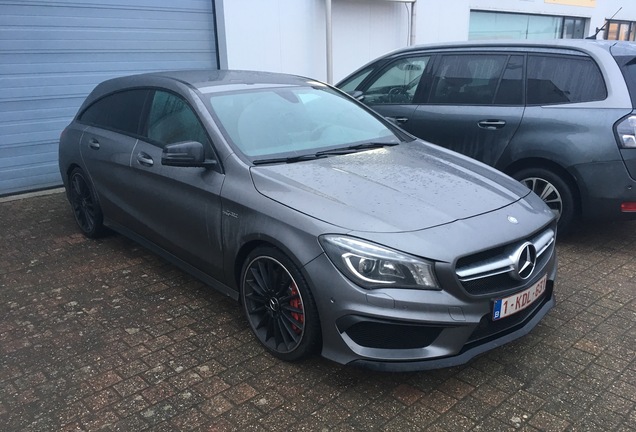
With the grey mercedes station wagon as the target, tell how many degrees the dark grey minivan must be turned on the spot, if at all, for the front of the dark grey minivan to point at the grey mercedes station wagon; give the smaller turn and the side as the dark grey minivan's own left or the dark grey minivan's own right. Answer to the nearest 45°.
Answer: approximately 90° to the dark grey minivan's own left

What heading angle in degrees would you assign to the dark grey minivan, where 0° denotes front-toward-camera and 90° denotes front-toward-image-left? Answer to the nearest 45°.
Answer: approximately 135°

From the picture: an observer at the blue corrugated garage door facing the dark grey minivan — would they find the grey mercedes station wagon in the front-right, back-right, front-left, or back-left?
front-right

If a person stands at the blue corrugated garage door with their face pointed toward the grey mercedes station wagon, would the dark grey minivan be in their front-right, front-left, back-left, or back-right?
front-left

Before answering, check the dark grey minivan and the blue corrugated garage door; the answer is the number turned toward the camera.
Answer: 1

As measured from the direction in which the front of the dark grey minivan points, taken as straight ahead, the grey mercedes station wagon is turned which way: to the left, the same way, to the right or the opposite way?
the opposite way

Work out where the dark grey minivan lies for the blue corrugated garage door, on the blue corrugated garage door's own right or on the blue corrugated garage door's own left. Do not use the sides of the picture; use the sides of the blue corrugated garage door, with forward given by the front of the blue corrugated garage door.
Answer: on the blue corrugated garage door's own left

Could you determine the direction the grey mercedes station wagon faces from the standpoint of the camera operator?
facing the viewer and to the right of the viewer

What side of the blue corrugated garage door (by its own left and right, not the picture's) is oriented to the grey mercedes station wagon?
front

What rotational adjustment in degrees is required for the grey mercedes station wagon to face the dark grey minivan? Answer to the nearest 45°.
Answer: approximately 90° to its left

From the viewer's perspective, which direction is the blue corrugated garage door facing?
toward the camera

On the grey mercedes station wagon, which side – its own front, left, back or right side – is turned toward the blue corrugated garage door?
back
